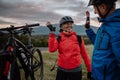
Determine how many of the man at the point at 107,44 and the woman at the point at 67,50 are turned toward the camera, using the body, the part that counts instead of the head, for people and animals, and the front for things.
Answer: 1

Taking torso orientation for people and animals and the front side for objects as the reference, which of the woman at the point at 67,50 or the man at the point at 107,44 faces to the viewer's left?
the man at the point at 107,44

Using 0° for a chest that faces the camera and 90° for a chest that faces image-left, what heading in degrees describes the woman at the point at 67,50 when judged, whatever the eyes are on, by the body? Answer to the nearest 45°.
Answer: approximately 0°

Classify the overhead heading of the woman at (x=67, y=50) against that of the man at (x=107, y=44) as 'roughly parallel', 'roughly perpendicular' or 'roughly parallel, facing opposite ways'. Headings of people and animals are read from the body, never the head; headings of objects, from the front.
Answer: roughly perpendicular

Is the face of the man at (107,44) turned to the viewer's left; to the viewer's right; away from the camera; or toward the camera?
to the viewer's left

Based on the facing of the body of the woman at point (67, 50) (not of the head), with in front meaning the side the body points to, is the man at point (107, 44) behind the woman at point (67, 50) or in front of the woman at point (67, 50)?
in front

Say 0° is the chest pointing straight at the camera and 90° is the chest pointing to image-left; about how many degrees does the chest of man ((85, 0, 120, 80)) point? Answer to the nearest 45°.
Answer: approximately 90°

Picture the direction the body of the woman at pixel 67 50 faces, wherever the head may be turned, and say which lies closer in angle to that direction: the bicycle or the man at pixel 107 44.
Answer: the man
